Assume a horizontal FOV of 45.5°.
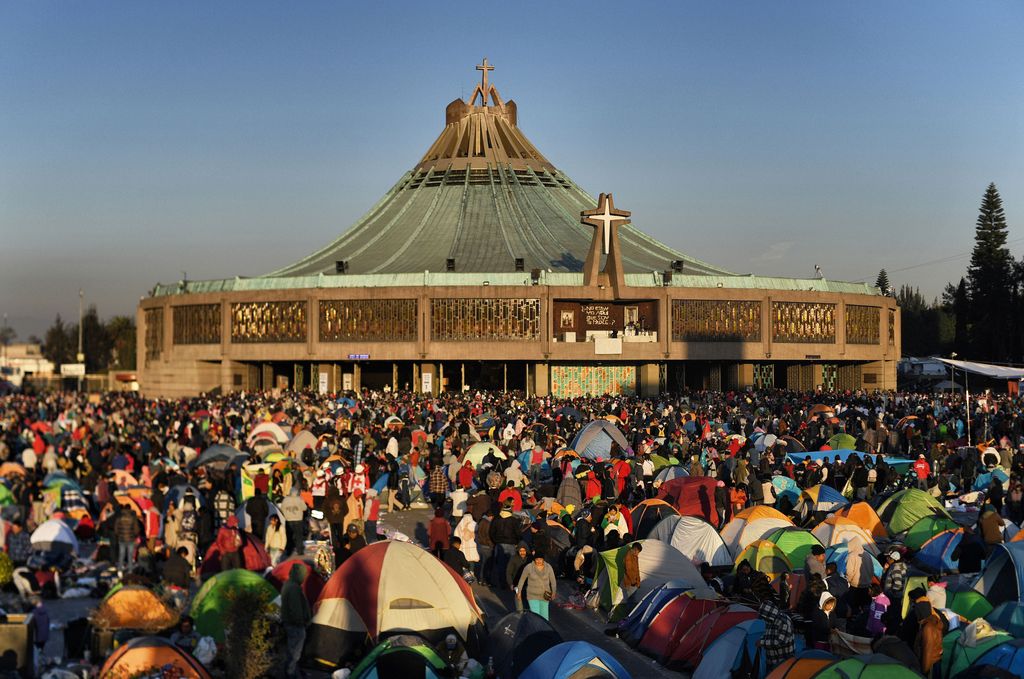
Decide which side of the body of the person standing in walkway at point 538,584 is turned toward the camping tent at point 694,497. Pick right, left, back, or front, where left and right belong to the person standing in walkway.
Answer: back

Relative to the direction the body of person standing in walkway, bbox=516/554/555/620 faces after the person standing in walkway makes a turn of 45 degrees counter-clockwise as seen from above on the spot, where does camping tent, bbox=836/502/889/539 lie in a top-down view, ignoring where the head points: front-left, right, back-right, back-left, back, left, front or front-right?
left

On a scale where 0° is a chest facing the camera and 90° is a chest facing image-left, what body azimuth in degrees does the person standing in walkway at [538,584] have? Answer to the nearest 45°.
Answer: approximately 0°

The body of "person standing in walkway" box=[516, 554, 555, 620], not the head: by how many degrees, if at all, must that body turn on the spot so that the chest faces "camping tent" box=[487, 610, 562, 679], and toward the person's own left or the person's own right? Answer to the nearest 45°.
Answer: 0° — they already face it

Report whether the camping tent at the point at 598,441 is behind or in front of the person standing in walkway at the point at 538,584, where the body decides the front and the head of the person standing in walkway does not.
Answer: behind

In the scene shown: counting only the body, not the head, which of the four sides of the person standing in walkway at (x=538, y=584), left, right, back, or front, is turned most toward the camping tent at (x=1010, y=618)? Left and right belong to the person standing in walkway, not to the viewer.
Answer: left

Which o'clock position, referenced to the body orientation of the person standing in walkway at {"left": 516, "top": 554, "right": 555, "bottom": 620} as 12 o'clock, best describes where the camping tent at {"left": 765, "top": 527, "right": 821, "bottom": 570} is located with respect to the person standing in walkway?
The camping tent is roughly at 8 o'clock from the person standing in walkway.

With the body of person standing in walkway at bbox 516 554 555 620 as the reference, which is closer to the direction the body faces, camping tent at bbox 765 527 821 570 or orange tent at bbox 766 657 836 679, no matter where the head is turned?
the orange tent

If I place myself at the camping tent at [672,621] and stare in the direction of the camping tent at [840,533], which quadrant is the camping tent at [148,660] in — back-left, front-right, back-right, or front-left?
back-left

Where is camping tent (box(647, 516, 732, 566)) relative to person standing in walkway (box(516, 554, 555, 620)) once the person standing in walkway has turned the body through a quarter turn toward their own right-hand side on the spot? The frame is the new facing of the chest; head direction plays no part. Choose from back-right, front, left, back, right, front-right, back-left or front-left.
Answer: back-right

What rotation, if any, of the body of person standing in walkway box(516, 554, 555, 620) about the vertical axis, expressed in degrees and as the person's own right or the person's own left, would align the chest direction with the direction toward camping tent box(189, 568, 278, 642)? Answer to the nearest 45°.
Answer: approximately 90° to the person's own right

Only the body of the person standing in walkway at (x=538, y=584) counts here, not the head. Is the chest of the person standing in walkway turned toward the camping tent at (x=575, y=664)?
yes

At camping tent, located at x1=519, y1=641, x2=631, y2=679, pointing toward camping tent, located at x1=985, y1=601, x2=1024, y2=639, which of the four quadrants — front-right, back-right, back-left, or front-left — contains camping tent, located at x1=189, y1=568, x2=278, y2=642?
back-left

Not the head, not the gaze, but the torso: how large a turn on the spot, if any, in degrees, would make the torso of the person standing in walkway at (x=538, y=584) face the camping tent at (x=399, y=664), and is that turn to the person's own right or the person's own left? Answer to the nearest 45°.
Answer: approximately 45° to the person's own right

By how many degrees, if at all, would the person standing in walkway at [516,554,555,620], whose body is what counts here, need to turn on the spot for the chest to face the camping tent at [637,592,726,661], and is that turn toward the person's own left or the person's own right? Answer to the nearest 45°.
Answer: approximately 45° to the person's own left

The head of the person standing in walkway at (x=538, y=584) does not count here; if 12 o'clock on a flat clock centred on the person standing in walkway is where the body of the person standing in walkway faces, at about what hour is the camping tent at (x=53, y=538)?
The camping tent is roughly at 4 o'clock from the person standing in walkway.

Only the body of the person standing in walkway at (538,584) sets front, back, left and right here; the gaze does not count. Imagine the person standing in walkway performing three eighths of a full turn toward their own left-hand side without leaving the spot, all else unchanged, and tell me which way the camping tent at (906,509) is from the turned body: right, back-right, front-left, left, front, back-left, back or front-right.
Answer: front

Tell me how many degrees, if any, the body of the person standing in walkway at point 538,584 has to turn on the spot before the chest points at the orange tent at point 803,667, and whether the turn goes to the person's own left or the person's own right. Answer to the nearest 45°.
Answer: approximately 45° to the person's own left
